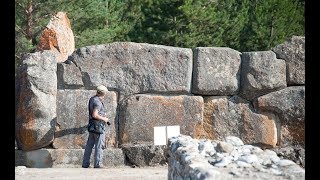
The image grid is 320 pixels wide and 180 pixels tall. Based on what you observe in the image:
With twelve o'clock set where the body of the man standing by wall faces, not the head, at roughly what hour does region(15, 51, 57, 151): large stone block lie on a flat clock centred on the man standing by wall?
The large stone block is roughly at 7 o'clock from the man standing by wall.

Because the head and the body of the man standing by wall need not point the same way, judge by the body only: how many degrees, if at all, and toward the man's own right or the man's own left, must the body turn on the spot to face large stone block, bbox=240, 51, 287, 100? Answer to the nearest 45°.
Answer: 0° — they already face it

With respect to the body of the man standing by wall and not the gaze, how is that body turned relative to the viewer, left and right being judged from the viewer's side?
facing to the right of the viewer

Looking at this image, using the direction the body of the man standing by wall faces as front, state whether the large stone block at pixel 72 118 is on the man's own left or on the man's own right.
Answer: on the man's own left

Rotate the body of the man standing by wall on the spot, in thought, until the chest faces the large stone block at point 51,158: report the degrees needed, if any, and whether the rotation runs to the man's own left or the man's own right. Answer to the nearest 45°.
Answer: approximately 135° to the man's own left
